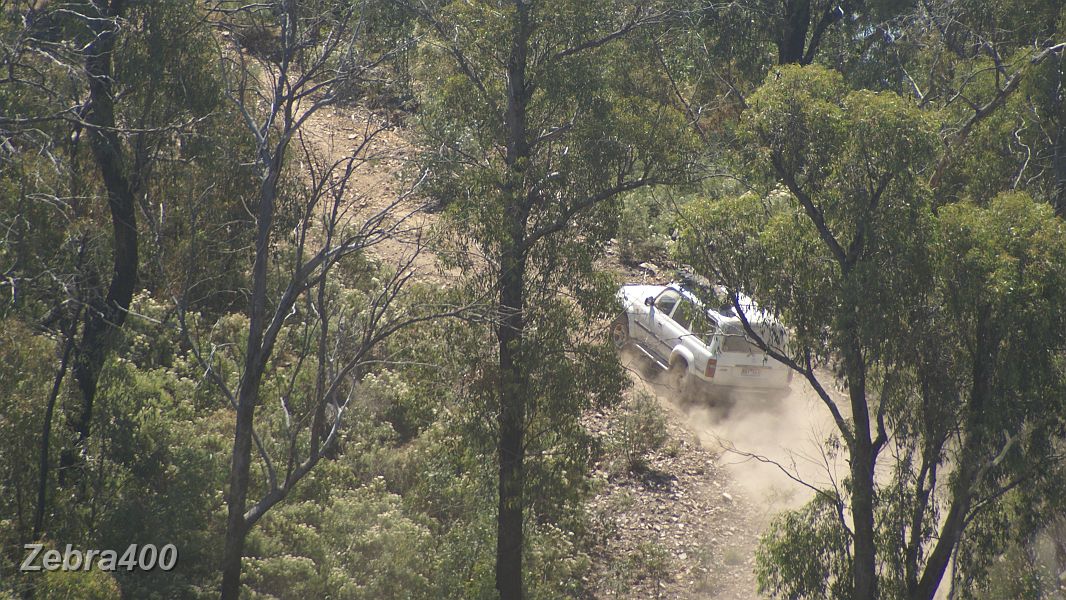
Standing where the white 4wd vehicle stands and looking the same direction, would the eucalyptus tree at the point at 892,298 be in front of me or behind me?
behind

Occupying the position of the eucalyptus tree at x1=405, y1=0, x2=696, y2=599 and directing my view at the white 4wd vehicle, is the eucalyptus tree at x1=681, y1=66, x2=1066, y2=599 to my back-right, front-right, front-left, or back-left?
front-right

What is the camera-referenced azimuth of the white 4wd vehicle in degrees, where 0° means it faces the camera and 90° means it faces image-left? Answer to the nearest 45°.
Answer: approximately 135°

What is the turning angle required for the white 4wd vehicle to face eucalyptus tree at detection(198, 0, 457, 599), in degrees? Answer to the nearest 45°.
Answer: approximately 90° to its left

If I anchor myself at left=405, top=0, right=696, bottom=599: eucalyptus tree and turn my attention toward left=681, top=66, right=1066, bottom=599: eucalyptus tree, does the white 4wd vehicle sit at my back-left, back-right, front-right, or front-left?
front-left

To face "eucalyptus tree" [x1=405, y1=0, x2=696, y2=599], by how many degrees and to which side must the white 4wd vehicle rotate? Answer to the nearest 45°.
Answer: approximately 135° to its left

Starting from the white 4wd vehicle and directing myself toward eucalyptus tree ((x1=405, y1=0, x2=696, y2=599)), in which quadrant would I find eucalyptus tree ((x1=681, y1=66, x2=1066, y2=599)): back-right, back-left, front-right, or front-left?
front-left

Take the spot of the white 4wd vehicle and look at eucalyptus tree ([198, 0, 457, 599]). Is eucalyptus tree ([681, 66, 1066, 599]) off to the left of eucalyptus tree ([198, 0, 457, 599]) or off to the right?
left
